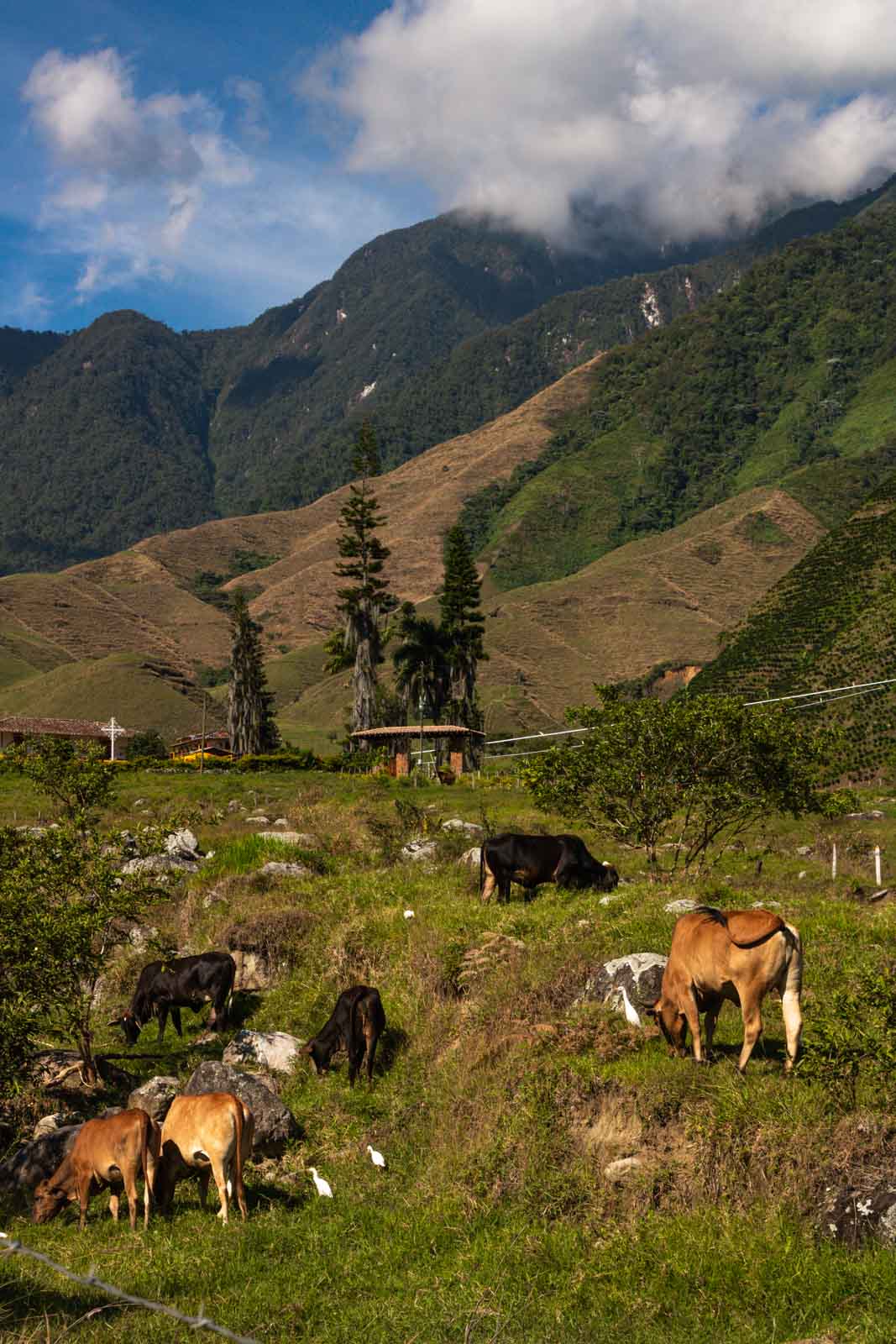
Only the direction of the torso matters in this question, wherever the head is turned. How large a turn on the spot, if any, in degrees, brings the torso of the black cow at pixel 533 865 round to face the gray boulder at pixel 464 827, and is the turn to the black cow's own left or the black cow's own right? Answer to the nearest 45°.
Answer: approximately 90° to the black cow's own left

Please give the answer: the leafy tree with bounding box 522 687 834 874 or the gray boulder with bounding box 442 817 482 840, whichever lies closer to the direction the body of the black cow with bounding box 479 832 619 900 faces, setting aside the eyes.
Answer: the leafy tree

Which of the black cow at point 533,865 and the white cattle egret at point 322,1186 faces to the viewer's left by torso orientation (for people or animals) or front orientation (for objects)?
the white cattle egret

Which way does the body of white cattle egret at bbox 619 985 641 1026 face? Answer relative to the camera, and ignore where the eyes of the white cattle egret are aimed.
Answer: to the viewer's left

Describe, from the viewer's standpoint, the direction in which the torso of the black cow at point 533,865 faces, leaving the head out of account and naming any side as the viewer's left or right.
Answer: facing to the right of the viewer

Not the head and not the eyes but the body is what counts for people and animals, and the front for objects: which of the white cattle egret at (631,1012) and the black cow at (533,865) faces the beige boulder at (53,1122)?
the white cattle egret

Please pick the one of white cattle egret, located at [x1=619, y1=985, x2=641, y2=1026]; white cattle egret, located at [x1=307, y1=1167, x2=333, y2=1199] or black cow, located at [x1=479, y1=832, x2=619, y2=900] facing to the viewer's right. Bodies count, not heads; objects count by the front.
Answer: the black cow

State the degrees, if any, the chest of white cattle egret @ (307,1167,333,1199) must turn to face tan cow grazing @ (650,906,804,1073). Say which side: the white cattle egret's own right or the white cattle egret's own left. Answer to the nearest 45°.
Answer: approximately 180°

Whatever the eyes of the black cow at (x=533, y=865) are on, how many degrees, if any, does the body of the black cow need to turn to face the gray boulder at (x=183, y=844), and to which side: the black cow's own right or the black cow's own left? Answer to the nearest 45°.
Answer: approximately 135° to the black cow's own left

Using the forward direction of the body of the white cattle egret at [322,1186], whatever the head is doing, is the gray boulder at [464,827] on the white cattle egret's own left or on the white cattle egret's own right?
on the white cattle egret's own right

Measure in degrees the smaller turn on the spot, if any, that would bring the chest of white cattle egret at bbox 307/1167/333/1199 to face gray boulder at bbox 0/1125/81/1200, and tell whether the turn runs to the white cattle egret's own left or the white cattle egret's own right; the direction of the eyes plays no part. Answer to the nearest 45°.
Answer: approximately 45° to the white cattle egret's own right

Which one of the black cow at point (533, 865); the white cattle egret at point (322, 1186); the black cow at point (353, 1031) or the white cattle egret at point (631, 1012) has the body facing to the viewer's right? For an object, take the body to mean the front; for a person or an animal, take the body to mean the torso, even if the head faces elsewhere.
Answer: the black cow at point (533, 865)

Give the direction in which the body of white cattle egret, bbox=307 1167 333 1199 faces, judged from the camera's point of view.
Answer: to the viewer's left

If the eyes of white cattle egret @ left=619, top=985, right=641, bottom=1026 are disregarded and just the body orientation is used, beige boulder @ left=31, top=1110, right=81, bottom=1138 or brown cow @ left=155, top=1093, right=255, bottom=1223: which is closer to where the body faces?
the beige boulder

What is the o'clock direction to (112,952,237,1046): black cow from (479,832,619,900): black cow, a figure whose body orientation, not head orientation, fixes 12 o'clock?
(112,952,237,1046): black cow is roughly at 5 o'clock from (479,832,619,900): black cow.
